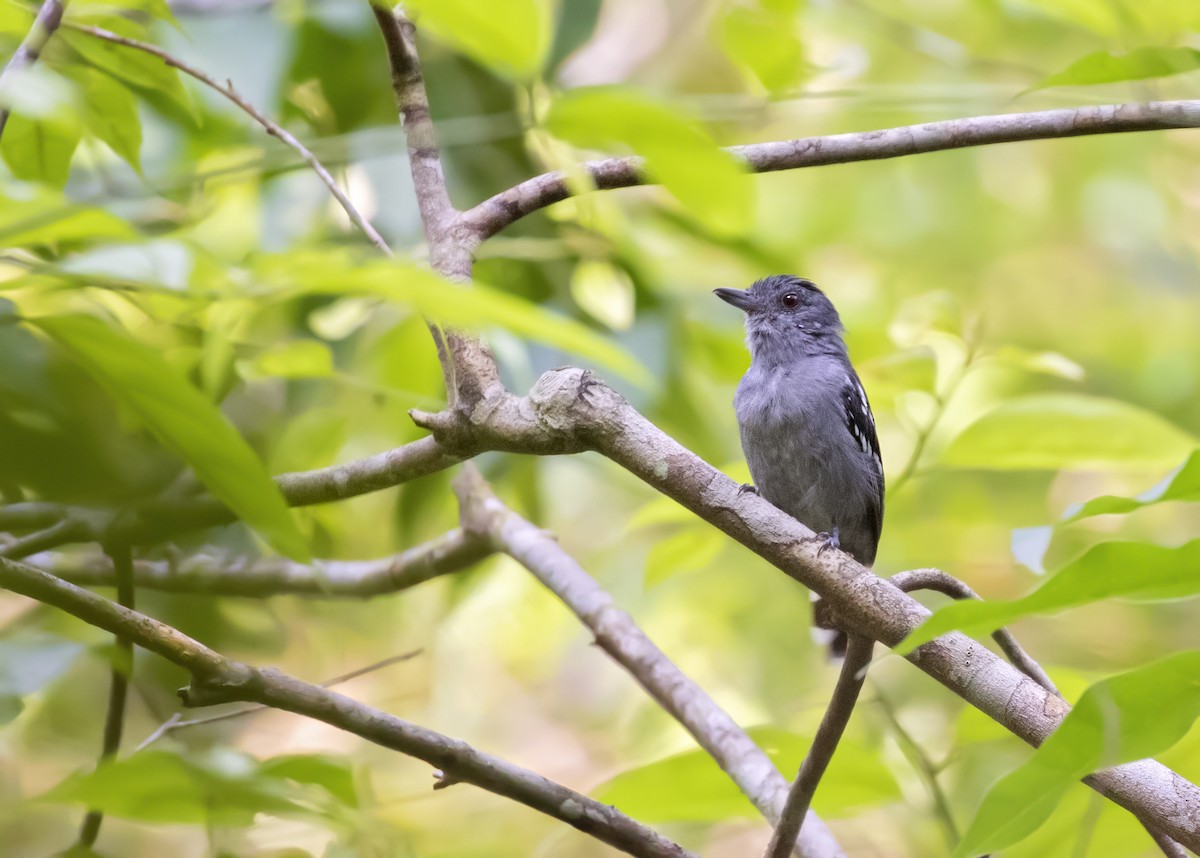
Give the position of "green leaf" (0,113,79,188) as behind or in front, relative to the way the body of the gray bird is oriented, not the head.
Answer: in front

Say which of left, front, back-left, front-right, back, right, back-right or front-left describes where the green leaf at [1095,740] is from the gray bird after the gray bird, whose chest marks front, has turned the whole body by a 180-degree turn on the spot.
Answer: back-right

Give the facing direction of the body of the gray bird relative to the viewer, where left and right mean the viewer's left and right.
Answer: facing the viewer and to the left of the viewer

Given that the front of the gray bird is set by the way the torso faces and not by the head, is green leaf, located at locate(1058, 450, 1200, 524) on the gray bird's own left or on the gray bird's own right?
on the gray bird's own left
